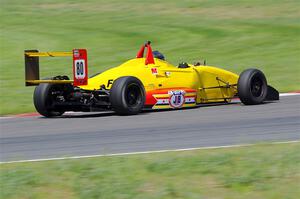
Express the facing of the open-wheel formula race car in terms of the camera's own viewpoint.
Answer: facing away from the viewer and to the right of the viewer
